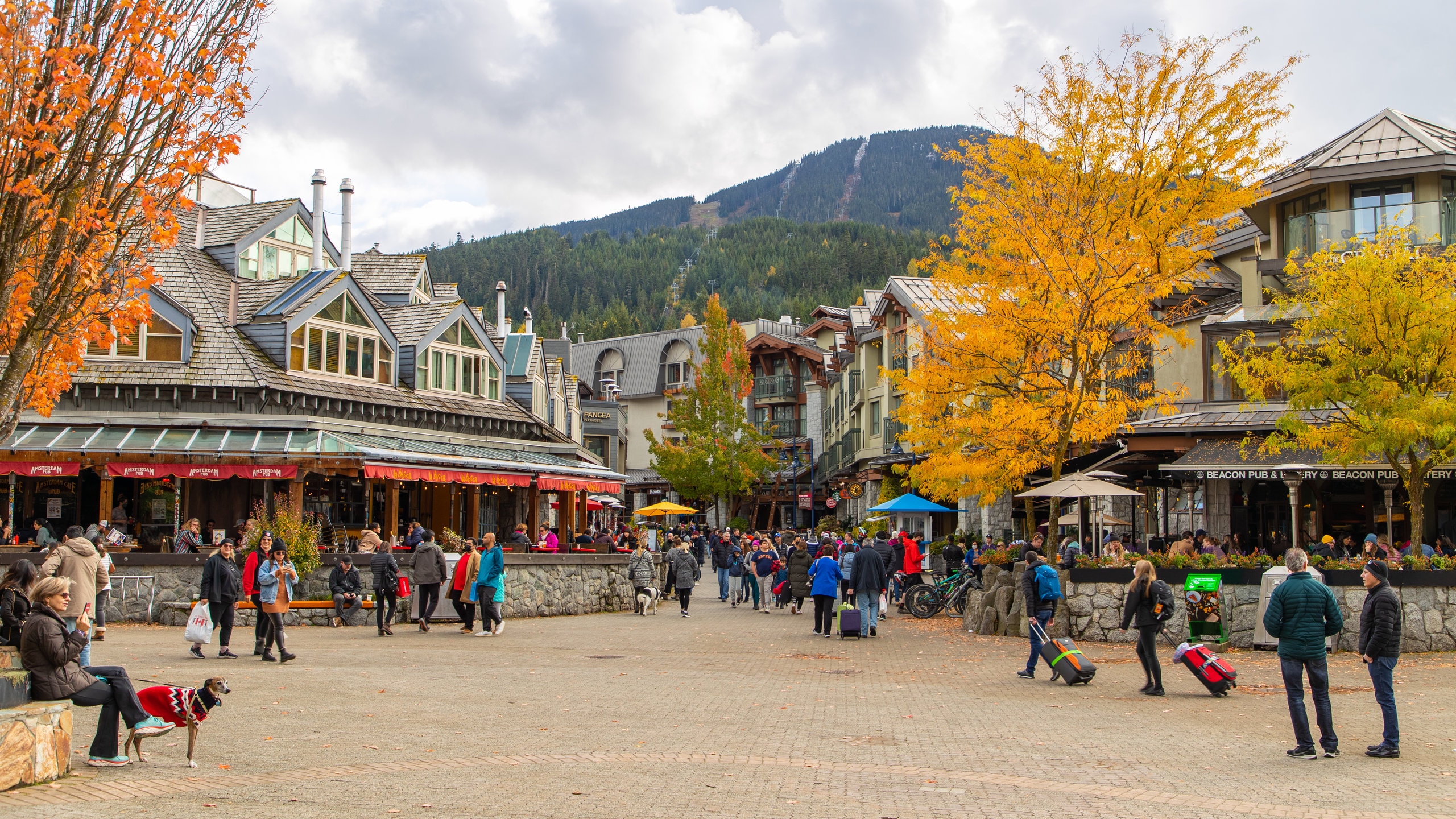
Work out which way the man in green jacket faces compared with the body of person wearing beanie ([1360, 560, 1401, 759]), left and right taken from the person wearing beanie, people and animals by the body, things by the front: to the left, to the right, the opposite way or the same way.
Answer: to the right

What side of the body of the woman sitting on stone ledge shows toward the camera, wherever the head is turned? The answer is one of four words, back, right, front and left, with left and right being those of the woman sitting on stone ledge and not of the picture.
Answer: right

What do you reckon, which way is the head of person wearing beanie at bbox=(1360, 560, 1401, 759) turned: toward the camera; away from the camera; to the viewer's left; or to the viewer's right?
to the viewer's left

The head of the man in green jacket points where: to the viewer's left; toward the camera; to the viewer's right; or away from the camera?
away from the camera

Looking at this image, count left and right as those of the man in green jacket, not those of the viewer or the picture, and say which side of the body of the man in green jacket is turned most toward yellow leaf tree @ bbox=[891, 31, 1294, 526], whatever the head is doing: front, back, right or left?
front

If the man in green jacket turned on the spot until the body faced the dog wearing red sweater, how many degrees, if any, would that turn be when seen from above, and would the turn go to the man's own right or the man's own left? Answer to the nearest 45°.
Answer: approximately 135° to the man's own left

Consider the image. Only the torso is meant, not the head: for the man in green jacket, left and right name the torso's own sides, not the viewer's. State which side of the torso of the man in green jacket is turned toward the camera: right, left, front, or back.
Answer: back

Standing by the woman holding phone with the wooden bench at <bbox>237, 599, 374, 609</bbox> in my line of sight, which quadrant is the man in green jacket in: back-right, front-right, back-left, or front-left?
back-right

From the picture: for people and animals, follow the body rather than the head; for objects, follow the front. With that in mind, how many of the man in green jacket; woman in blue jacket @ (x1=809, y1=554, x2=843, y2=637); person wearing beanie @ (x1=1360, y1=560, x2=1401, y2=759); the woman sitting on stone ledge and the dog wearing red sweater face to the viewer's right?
2

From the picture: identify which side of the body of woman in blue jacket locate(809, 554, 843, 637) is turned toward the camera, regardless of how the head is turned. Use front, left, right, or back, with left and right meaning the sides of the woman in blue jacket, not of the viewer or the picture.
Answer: back

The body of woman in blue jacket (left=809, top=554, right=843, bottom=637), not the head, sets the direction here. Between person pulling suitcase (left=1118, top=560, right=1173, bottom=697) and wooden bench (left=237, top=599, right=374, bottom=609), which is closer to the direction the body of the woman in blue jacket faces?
the wooden bench

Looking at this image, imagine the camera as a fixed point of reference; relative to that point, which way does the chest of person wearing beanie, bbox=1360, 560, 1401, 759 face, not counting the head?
to the viewer's left

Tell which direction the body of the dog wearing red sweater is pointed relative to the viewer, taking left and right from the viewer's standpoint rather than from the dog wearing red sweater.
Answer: facing to the right of the viewer

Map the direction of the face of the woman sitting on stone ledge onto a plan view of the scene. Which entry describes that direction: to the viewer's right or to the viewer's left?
to the viewer's right
